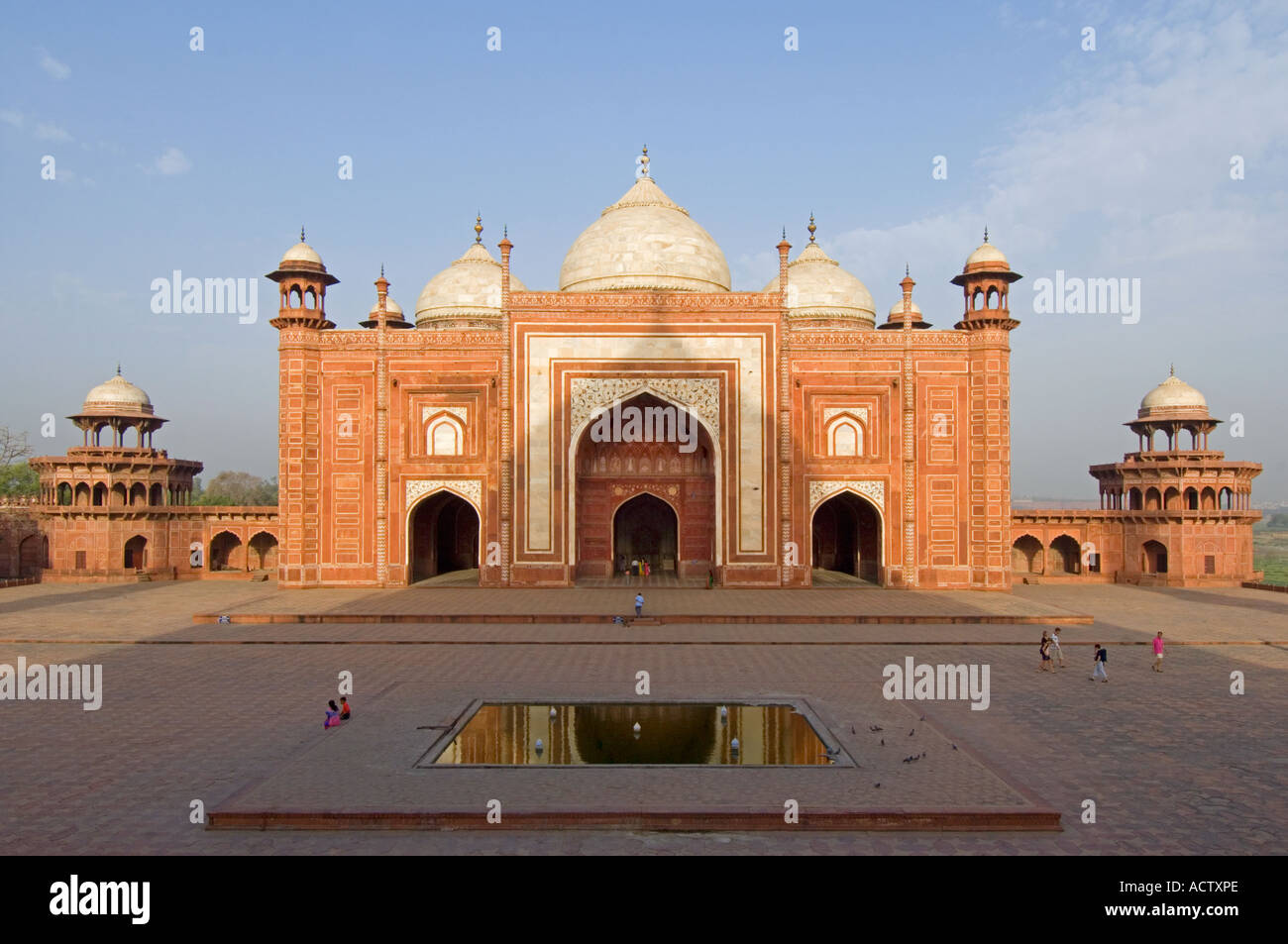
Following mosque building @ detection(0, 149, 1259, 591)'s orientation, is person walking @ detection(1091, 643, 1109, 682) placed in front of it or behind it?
in front

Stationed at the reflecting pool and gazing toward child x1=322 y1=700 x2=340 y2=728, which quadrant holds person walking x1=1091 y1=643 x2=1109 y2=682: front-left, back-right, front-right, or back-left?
back-right

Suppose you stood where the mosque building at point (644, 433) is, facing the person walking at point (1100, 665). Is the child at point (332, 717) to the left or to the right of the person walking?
right

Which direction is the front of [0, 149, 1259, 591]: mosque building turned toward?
toward the camera

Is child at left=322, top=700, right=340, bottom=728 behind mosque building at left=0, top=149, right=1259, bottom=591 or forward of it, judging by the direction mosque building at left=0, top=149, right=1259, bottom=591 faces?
forward
